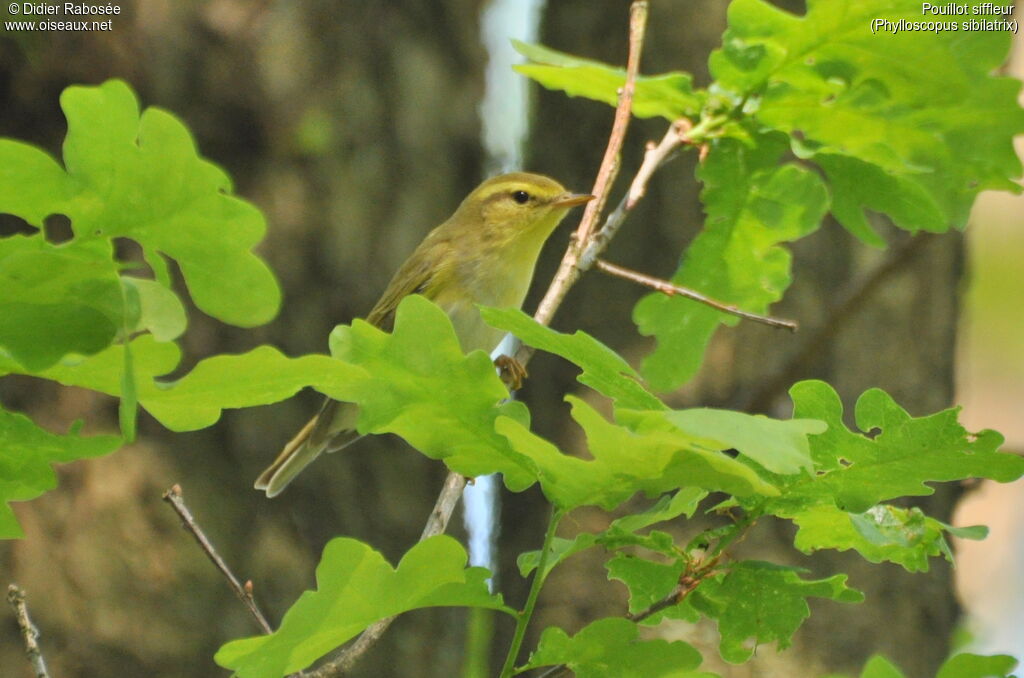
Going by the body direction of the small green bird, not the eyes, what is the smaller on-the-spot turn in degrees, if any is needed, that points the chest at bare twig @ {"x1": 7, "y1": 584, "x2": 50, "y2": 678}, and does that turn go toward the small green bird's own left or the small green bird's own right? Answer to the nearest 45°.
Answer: approximately 180°

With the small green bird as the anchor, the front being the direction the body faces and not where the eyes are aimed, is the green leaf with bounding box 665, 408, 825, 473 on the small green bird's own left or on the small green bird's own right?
on the small green bird's own right

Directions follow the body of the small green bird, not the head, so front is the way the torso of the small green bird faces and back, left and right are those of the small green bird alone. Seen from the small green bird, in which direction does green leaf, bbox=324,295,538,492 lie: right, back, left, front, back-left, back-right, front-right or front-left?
right

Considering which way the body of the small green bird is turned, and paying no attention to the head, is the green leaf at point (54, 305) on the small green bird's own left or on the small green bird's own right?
on the small green bird's own right

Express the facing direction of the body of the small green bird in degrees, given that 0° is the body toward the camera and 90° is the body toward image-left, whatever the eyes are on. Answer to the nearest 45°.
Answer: approximately 270°

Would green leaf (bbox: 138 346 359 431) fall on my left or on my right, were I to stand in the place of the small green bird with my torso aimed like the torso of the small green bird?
on my right
